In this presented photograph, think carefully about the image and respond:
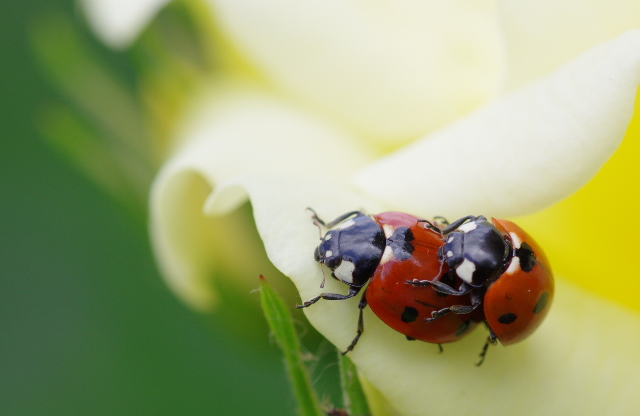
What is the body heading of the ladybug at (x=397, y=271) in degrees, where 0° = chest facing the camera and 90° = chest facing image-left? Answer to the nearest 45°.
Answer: approximately 90°
